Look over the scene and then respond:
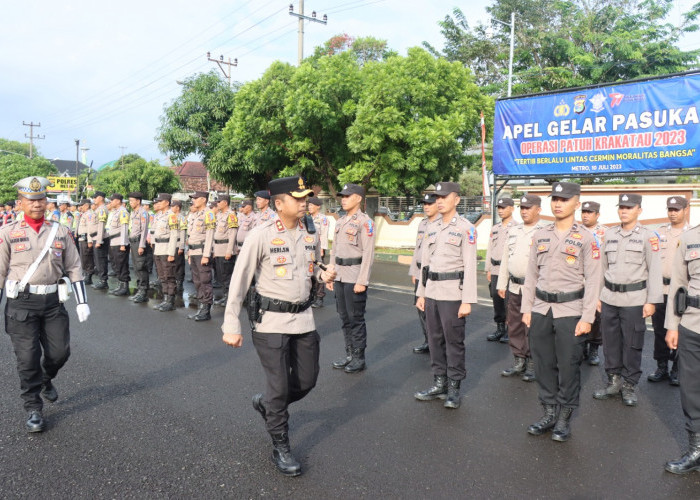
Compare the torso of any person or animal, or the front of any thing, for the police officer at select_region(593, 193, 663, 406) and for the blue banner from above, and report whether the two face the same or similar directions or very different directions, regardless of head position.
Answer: same or similar directions

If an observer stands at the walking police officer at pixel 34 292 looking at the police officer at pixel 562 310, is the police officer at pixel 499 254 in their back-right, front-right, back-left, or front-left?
front-left

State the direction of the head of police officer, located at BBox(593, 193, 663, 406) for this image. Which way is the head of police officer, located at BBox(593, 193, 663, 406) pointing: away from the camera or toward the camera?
toward the camera

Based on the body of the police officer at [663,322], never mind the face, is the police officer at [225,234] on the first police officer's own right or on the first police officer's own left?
on the first police officer's own right

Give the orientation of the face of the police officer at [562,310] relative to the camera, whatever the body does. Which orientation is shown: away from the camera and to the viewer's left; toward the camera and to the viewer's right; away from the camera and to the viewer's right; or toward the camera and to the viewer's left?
toward the camera and to the viewer's left

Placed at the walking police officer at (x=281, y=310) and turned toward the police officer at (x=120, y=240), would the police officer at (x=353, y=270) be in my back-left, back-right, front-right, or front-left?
front-right

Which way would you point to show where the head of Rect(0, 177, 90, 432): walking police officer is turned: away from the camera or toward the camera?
toward the camera

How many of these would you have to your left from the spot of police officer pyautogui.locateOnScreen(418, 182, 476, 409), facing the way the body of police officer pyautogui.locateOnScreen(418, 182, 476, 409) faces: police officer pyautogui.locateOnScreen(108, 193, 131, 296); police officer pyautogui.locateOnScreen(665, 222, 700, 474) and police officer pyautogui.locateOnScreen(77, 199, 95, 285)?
1

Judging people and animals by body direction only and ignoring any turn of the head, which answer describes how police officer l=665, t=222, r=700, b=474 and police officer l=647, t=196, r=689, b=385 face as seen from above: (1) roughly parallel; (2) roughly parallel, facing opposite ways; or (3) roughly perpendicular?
roughly parallel

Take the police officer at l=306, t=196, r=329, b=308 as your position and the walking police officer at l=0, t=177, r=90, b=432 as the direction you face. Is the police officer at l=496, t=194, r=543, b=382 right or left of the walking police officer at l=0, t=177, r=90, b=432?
left
